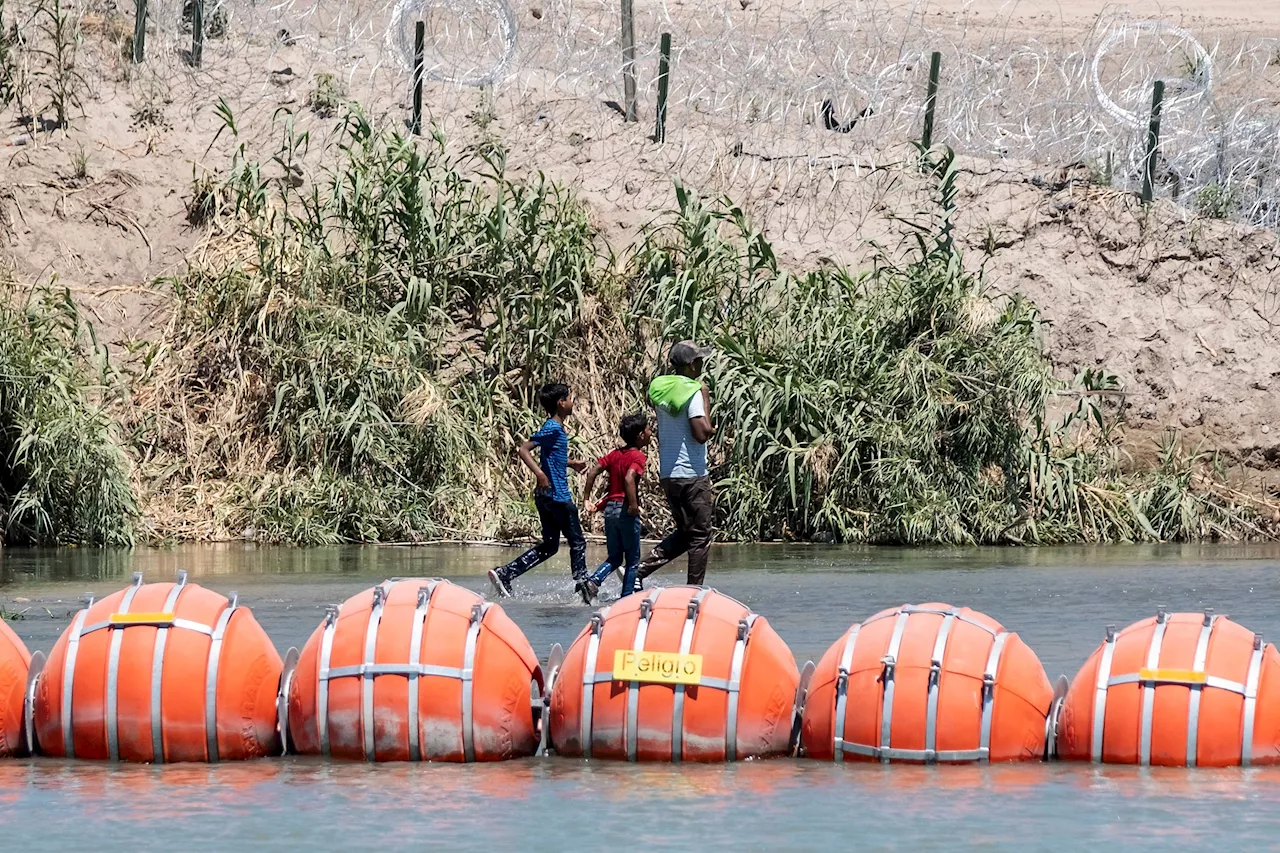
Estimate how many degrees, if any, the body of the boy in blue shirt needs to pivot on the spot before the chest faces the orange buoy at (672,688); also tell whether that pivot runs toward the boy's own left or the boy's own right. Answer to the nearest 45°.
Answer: approximately 90° to the boy's own right

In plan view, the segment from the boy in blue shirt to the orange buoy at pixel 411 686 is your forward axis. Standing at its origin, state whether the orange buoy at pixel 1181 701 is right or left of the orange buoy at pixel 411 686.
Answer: left

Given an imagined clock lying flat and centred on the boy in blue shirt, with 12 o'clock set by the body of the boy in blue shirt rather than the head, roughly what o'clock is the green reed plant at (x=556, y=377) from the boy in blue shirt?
The green reed plant is roughly at 9 o'clock from the boy in blue shirt.

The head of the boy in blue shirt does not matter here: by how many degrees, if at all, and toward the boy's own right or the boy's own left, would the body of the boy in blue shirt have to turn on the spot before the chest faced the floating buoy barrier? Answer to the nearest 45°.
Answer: approximately 90° to the boy's own right

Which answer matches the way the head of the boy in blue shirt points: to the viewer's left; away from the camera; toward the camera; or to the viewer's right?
to the viewer's right

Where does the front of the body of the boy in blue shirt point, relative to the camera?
to the viewer's right

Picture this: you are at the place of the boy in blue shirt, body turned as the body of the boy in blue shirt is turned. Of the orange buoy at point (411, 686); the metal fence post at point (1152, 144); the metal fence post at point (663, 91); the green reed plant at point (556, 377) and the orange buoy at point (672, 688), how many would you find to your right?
2

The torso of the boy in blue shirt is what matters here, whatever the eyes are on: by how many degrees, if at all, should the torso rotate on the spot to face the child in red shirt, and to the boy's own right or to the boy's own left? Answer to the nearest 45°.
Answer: approximately 45° to the boy's own right

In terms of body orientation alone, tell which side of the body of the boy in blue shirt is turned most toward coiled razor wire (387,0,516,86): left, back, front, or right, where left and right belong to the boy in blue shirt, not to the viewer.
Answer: left

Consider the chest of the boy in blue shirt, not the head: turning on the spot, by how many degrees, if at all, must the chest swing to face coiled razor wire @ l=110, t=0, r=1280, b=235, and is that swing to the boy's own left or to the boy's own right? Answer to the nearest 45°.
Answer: approximately 90° to the boy's own left
